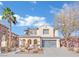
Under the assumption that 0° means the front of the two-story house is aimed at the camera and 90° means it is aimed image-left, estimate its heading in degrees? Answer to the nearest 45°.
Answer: approximately 0°

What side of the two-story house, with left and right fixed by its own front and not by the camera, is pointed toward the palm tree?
right
